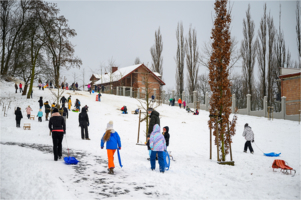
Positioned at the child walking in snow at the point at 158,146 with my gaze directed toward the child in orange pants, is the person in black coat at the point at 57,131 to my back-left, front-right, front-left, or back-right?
front-right

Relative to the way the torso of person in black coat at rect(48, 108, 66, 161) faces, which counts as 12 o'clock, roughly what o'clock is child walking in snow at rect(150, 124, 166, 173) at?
The child walking in snow is roughly at 4 o'clock from the person in black coat.

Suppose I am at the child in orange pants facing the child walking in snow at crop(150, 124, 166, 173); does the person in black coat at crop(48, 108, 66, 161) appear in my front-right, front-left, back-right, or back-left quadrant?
back-left

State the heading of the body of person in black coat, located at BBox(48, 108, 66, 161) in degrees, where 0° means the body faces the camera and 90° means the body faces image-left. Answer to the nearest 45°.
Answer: approximately 180°
